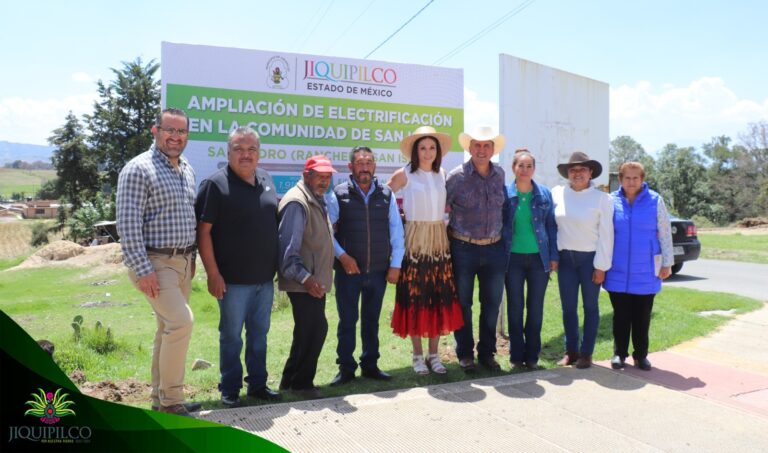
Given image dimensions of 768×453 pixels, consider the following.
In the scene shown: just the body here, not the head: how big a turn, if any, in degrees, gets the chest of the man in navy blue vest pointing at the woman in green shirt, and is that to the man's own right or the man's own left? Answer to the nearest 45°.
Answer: approximately 90° to the man's own left

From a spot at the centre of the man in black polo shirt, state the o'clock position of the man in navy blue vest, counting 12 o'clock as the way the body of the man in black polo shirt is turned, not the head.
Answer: The man in navy blue vest is roughly at 10 o'clock from the man in black polo shirt.

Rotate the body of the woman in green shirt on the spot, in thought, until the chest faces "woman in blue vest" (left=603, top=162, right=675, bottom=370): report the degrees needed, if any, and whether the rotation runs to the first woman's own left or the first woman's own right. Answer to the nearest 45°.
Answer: approximately 90° to the first woman's own left

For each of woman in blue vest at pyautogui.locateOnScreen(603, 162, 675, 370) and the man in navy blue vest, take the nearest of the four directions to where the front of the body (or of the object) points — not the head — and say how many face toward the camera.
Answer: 2
